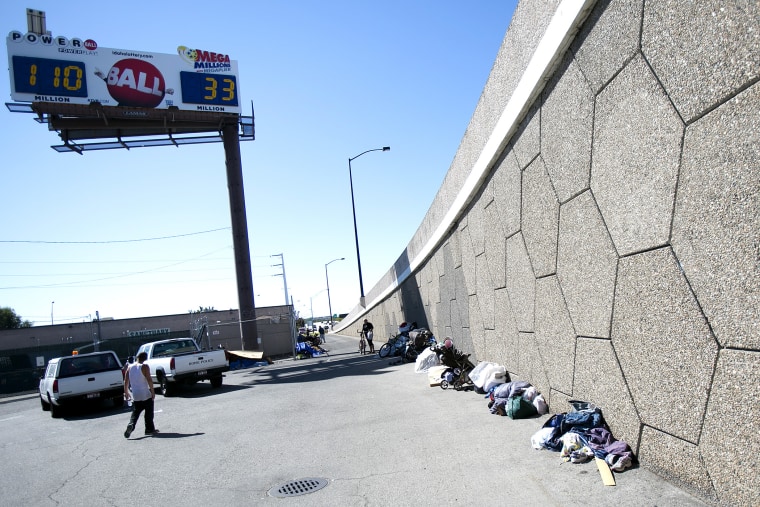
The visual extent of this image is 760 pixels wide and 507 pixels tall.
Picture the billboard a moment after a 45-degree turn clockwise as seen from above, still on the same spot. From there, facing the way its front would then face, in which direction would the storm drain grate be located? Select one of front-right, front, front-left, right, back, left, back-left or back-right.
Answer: front-left

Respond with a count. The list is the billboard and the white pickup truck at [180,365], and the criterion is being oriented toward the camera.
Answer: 1

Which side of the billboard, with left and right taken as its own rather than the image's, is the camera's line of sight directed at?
front

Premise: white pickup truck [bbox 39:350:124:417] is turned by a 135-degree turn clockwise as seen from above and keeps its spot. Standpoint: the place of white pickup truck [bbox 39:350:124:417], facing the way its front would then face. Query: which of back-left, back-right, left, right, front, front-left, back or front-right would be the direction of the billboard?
left

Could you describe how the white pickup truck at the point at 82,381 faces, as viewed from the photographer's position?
facing away from the viewer and to the left of the viewer

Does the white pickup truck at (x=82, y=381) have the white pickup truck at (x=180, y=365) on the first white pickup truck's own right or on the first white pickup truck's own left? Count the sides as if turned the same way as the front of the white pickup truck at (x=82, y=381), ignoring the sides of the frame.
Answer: on the first white pickup truck's own right
